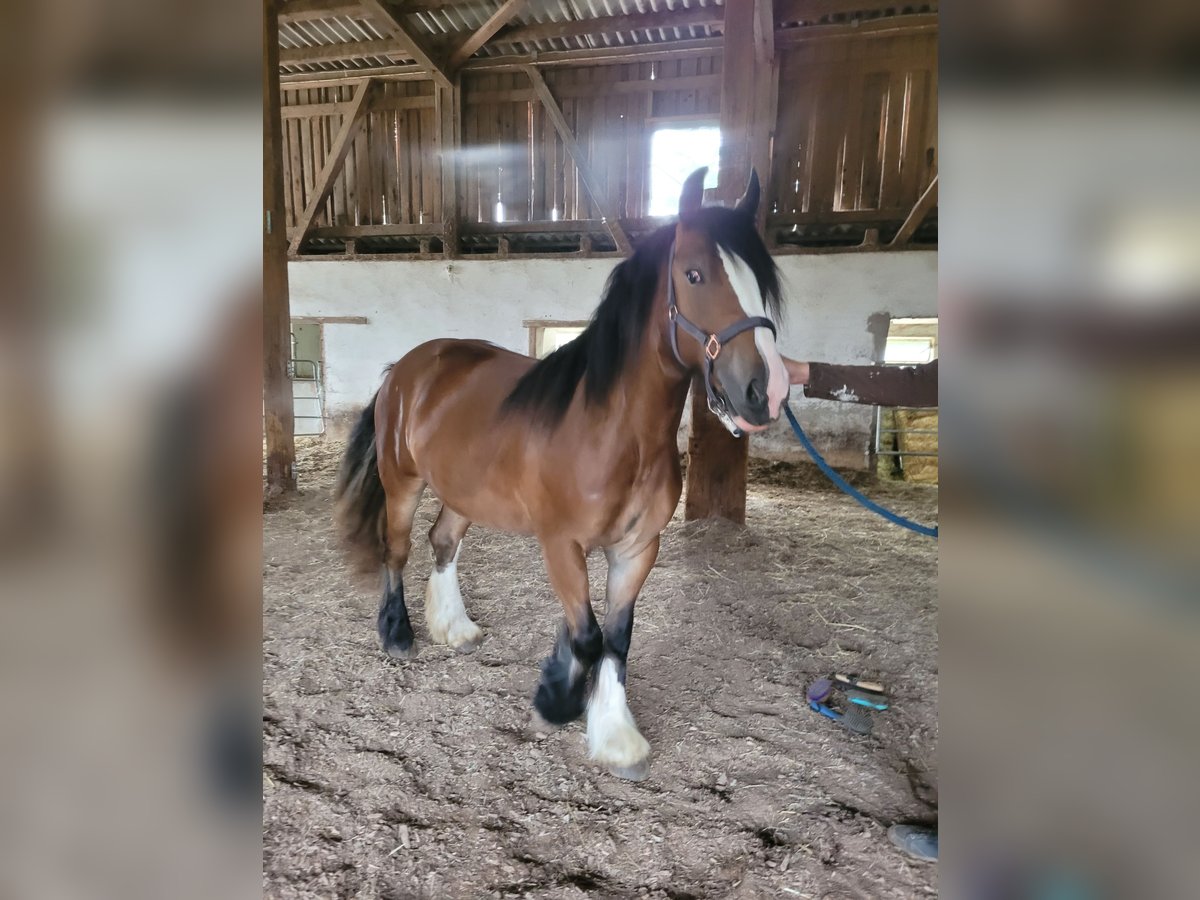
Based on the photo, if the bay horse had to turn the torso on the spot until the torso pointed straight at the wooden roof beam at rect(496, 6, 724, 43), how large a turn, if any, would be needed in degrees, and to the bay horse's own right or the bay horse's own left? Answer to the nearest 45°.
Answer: approximately 135° to the bay horse's own left

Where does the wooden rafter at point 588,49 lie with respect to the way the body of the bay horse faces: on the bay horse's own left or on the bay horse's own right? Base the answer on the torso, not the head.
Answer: on the bay horse's own left

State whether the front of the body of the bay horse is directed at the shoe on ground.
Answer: yes

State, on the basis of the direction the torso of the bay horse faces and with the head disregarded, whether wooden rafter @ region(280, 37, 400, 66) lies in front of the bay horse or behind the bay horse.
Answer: behind

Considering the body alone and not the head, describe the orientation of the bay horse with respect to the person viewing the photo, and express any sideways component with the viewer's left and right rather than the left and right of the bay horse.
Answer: facing the viewer and to the right of the viewer

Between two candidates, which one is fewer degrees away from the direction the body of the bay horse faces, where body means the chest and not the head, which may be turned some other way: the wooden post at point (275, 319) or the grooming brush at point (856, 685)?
the grooming brush

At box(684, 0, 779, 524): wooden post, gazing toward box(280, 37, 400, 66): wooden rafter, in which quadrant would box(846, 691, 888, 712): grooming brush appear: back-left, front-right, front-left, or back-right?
back-left

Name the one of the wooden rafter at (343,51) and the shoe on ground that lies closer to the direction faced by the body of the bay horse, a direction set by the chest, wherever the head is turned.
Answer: the shoe on ground
